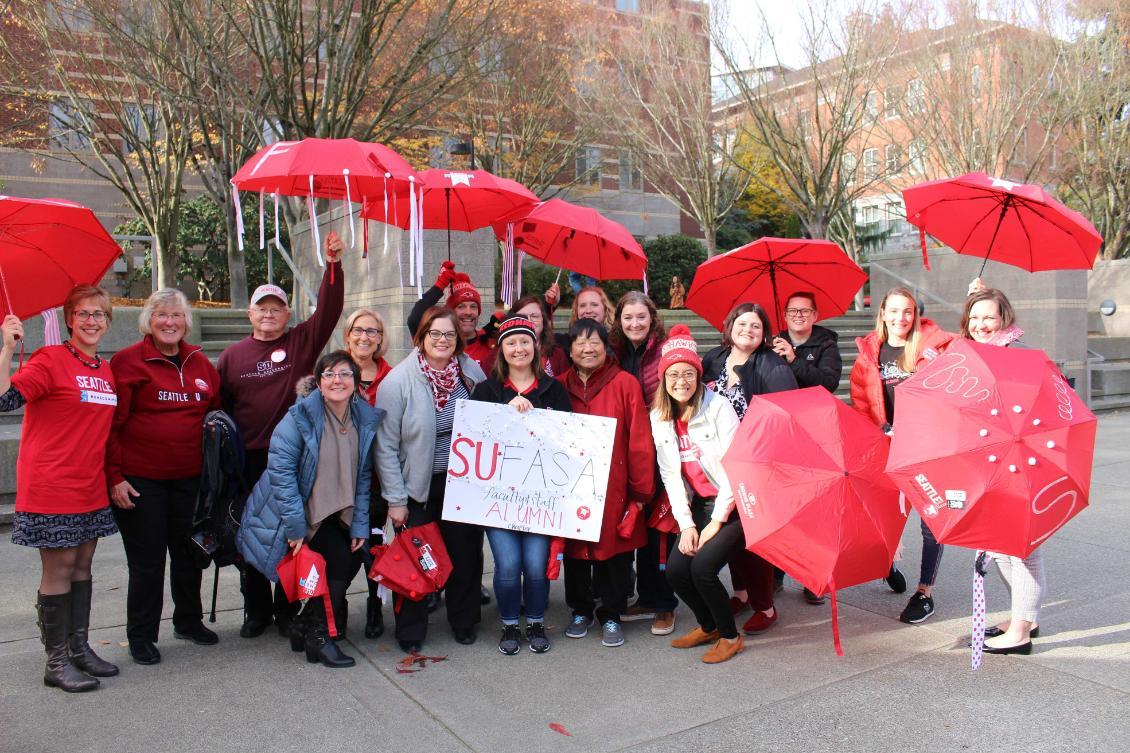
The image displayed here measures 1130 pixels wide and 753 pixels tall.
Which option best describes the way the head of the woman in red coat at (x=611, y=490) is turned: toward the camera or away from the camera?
toward the camera

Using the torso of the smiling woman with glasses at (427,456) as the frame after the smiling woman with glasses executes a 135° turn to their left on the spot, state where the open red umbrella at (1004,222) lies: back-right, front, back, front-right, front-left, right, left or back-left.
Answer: right

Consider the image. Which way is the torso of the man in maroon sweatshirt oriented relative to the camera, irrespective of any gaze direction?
toward the camera

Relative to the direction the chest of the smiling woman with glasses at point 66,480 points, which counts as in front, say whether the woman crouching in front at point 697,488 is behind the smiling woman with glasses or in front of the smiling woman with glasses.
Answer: in front

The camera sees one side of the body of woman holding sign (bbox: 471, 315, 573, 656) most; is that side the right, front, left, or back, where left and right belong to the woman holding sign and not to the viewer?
front

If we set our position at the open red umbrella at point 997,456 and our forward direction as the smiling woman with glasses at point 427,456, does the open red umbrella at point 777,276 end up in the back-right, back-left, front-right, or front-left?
front-right

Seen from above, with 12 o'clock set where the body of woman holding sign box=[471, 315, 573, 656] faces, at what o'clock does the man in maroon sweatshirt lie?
The man in maroon sweatshirt is roughly at 3 o'clock from the woman holding sign.

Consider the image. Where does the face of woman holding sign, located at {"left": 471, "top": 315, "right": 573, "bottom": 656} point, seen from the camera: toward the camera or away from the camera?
toward the camera

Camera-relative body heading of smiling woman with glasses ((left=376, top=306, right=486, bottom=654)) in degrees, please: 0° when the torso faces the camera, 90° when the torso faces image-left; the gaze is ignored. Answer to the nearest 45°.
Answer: approximately 315°

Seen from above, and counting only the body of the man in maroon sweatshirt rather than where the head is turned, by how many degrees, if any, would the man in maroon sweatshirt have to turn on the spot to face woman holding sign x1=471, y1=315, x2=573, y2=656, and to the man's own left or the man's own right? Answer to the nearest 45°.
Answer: approximately 90° to the man's own left

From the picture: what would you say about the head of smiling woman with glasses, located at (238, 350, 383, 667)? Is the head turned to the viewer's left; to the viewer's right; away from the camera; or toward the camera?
toward the camera

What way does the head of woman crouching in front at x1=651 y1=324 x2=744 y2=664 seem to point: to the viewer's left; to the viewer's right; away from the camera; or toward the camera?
toward the camera

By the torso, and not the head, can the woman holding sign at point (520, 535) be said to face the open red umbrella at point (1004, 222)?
no

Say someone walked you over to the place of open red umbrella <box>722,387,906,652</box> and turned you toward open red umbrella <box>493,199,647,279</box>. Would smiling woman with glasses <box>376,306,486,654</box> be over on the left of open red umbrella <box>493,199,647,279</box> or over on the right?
left

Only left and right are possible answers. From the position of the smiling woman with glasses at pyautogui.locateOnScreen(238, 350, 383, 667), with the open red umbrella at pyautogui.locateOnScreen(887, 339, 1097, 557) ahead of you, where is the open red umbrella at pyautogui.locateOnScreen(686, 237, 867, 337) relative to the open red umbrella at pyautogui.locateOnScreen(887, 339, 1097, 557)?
left

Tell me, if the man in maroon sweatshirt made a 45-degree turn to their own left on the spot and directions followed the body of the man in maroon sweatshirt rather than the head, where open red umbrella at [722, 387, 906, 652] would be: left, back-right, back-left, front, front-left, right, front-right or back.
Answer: front

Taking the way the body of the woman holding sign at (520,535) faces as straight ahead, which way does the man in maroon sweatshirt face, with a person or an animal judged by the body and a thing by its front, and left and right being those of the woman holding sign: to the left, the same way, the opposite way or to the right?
the same way
